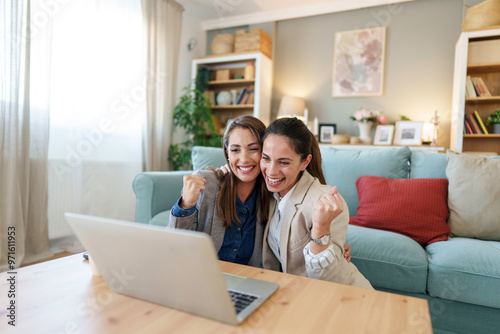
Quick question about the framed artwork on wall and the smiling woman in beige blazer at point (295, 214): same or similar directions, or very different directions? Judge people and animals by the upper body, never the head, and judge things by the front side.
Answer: same or similar directions

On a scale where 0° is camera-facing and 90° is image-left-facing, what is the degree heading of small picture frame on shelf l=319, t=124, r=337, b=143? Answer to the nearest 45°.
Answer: approximately 0°

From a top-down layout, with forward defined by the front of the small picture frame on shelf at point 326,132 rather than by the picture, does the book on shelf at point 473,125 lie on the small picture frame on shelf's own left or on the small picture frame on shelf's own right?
on the small picture frame on shelf's own left

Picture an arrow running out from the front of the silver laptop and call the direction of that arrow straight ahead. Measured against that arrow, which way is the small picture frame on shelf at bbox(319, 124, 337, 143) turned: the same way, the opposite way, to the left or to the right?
the opposite way

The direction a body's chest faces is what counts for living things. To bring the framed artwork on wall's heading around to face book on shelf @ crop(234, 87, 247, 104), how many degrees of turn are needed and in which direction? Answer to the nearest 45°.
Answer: approximately 45° to its right

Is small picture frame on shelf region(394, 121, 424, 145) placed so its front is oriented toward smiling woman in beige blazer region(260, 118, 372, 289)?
yes

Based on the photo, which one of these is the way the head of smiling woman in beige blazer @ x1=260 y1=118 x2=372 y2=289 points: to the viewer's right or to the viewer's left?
to the viewer's left

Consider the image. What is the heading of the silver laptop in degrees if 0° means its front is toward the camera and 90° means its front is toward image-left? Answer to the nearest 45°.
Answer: approximately 225°

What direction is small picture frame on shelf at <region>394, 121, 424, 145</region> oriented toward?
toward the camera

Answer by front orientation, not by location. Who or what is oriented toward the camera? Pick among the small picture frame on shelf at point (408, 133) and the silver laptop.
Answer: the small picture frame on shelf

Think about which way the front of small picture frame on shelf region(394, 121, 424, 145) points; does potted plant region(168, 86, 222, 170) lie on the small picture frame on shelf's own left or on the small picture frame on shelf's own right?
on the small picture frame on shelf's own right

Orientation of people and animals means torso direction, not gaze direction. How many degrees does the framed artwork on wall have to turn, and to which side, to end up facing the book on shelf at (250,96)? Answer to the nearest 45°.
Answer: approximately 45° to its right

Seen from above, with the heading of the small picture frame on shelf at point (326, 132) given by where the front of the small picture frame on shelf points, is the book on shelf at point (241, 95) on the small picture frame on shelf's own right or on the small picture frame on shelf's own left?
on the small picture frame on shelf's own right
